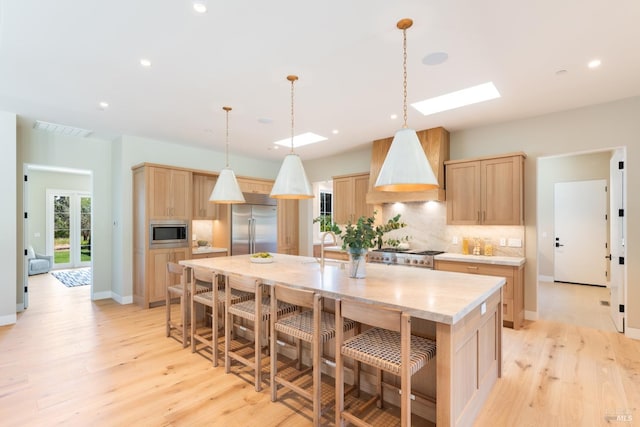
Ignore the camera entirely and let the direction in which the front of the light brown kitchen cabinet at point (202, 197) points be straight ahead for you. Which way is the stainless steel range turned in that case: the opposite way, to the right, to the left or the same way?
to the right

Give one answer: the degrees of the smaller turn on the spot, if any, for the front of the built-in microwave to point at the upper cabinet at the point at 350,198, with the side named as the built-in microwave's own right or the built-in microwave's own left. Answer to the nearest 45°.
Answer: approximately 90° to the built-in microwave's own left

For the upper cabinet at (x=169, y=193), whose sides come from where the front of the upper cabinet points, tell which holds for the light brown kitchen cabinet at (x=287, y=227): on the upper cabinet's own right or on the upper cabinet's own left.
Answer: on the upper cabinet's own left

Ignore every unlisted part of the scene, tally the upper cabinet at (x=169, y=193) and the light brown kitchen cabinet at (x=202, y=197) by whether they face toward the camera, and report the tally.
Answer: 2

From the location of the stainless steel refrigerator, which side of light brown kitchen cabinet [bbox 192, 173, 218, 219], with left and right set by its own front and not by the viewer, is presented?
left

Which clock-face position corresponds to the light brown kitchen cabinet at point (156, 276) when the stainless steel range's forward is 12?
The light brown kitchen cabinet is roughly at 1 o'clock from the stainless steel range.

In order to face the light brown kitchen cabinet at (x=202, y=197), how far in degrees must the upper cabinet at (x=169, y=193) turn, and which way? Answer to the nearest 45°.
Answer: approximately 135° to its left

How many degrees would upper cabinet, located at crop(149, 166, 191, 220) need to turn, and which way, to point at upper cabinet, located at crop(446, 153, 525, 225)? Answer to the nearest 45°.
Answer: approximately 45° to its left
